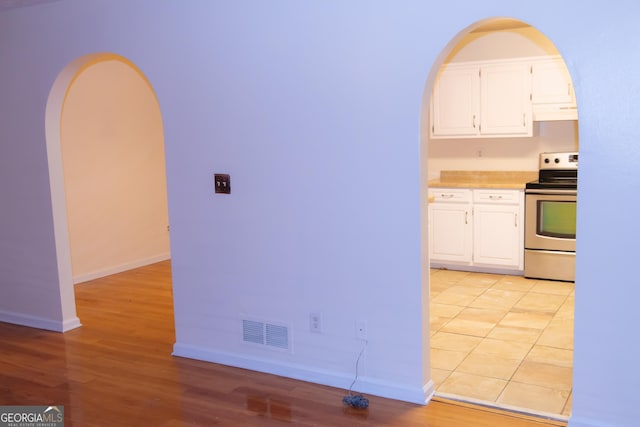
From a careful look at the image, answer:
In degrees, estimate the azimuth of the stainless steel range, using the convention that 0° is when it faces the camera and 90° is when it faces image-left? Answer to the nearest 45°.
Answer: approximately 0°

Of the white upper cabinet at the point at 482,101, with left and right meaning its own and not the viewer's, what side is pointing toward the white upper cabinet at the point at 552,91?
left

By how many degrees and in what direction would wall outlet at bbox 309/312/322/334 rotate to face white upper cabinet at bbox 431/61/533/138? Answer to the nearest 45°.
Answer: approximately 135° to its left

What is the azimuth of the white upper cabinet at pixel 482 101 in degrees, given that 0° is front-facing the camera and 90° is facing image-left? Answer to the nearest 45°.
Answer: approximately 0°

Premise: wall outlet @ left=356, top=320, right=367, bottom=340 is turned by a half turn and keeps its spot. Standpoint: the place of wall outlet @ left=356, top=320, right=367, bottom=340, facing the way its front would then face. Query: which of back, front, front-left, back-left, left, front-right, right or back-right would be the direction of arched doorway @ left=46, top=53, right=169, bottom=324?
front-left

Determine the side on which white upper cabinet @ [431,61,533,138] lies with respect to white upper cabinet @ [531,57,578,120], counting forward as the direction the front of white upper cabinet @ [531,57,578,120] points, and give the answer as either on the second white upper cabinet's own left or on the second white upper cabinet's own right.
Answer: on the second white upper cabinet's own right

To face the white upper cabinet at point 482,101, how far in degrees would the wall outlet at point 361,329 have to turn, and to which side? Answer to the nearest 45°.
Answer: approximately 135° to its left
